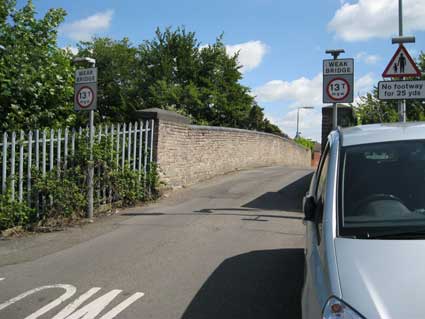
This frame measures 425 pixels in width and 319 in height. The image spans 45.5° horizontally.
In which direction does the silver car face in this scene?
toward the camera

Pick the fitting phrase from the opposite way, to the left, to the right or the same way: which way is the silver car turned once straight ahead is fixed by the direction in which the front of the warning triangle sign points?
the same way

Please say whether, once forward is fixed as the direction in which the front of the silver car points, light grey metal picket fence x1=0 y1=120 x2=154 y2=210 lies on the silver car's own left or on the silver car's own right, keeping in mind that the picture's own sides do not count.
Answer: on the silver car's own right

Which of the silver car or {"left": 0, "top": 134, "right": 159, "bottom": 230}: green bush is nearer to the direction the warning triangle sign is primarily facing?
the silver car

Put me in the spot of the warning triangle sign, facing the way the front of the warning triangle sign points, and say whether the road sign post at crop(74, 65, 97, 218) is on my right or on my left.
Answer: on my right

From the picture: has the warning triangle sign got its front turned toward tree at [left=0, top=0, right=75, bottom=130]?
no

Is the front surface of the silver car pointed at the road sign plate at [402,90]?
no

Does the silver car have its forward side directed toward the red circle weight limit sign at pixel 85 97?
no

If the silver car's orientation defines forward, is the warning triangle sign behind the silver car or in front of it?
behind

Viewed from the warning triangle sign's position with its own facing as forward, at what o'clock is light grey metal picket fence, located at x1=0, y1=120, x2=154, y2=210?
The light grey metal picket fence is roughly at 2 o'clock from the warning triangle sign.

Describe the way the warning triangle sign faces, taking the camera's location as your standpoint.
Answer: facing the viewer

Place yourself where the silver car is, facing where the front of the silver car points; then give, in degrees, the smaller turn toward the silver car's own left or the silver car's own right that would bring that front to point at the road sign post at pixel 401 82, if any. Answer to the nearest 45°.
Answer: approximately 180°

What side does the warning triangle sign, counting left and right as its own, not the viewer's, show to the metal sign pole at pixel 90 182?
right

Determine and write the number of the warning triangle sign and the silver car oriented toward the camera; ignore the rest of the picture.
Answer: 2

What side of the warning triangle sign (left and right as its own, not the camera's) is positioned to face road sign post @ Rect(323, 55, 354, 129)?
right

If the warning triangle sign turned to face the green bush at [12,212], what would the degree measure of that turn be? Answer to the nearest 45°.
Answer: approximately 45° to its right
